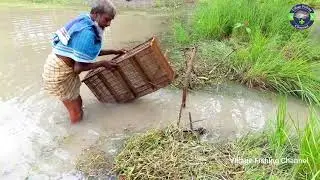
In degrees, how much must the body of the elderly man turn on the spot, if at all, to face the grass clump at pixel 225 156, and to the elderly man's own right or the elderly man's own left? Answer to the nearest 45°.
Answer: approximately 45° to the elderly man's own right

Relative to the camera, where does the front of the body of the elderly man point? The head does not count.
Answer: to the viewer's right

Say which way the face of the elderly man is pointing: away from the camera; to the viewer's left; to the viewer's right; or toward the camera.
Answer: to the viewer's right
